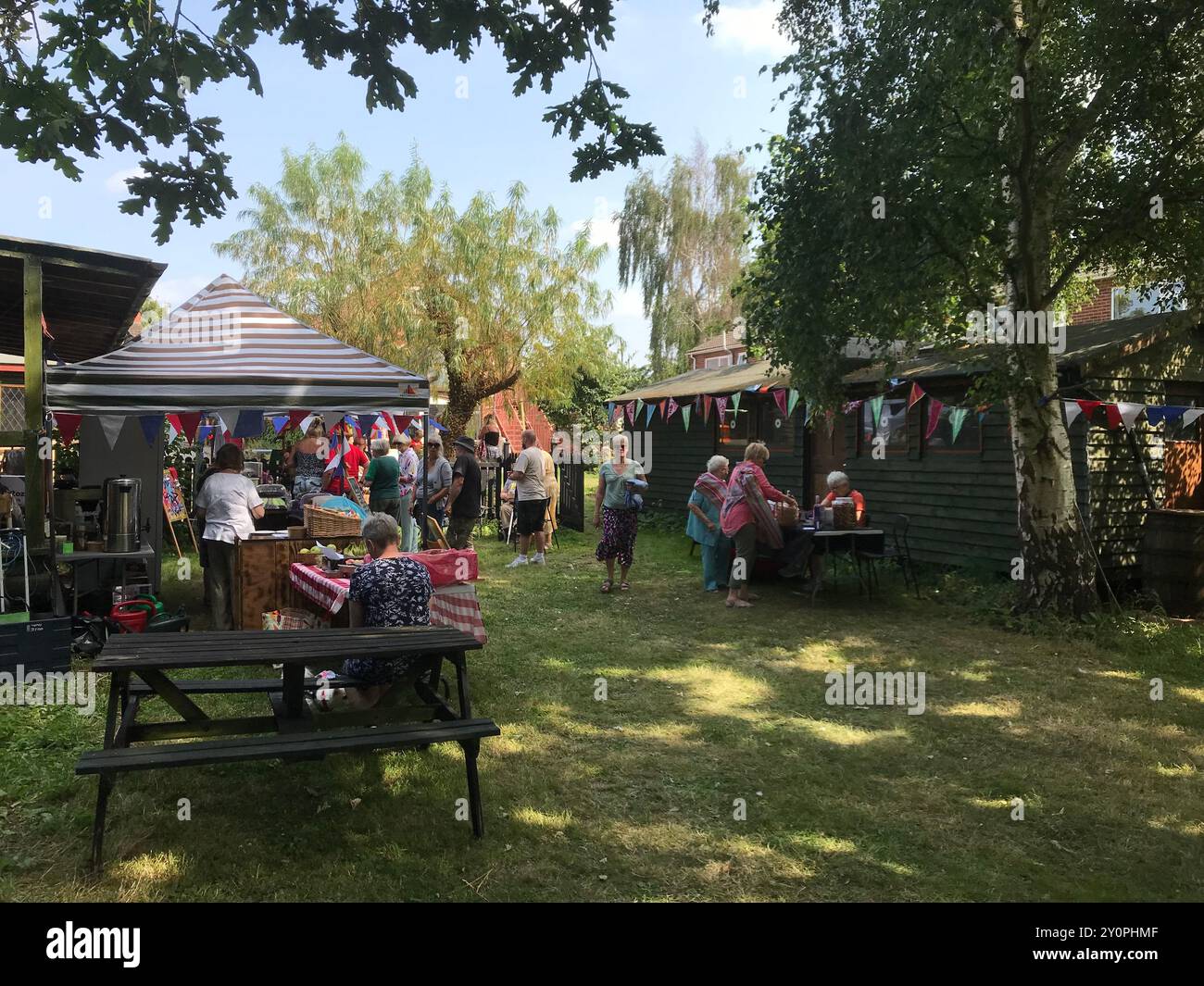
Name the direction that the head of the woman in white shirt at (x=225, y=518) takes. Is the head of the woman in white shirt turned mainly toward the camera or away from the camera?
away from the camera

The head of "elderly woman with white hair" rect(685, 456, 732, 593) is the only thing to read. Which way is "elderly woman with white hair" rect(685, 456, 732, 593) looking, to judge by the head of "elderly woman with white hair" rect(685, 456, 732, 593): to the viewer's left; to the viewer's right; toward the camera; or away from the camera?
to the viewer's right

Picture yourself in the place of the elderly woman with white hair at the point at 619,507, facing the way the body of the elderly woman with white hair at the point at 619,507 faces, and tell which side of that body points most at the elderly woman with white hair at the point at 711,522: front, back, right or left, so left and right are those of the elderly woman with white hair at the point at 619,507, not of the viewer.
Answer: left

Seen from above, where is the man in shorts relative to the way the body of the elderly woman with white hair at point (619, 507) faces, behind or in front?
behind

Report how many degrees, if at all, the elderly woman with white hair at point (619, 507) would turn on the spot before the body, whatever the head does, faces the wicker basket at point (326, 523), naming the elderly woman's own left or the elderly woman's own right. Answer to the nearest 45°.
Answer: approximately 45° to the elderly woman's own right

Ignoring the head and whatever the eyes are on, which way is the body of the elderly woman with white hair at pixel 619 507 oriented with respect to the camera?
toward the camera

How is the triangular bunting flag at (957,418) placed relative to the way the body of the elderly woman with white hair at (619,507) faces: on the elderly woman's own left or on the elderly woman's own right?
on the elderly woman's own left

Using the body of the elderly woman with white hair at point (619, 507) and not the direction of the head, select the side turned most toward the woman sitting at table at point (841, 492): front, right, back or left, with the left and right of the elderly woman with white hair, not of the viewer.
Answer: left

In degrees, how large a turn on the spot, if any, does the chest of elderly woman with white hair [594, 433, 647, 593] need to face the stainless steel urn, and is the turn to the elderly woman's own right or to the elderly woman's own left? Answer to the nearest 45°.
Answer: approximately 45° to the elderly woman's own right

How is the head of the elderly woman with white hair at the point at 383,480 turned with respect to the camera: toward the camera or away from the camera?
away from the camera

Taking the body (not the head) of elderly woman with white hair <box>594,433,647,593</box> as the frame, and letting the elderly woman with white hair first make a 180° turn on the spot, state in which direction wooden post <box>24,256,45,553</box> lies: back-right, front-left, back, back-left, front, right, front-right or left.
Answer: back-left

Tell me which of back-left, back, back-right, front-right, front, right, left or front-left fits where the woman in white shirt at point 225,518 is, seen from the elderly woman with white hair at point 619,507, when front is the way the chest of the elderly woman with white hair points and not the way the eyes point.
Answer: front-right

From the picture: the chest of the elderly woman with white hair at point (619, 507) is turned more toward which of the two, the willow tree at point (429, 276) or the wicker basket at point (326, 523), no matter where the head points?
the wicker basket

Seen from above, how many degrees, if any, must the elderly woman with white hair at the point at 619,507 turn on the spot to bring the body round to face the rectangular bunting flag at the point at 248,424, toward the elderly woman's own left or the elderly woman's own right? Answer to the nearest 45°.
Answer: approximately 45° to the elderly woman's own right

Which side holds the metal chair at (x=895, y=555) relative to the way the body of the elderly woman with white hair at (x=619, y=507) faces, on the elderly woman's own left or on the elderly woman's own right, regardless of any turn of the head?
on the elderly woman's own left

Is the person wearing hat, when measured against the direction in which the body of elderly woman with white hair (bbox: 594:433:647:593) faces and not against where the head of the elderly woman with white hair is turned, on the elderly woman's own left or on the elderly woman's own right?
on the elderly woman's own right

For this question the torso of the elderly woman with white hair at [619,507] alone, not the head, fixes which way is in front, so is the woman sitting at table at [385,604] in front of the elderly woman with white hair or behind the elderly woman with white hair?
in front
